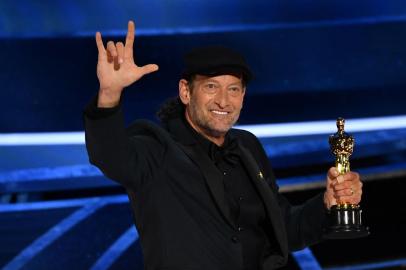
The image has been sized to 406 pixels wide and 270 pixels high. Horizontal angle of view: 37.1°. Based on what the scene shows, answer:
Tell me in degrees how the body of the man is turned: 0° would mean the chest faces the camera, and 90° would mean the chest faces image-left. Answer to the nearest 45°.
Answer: approximately 315°
